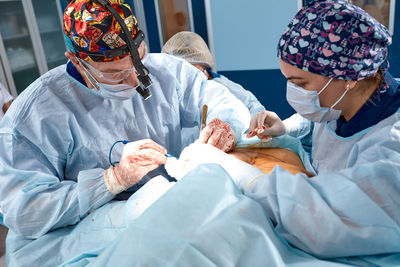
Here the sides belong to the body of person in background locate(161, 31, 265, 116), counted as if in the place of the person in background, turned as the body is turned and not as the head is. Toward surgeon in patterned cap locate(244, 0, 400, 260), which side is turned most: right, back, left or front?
left

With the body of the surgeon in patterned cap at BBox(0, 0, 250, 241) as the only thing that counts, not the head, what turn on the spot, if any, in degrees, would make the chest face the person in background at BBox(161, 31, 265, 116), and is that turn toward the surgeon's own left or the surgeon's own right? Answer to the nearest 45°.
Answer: approximately 90° to the surgeon's own left

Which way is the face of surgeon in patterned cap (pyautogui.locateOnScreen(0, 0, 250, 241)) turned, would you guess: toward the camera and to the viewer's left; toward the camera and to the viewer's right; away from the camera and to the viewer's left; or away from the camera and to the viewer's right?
toward the camera and to the viewer's right

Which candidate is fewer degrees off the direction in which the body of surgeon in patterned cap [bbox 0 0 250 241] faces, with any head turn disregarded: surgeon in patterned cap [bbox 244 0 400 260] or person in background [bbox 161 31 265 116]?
the surgeon in patterned cap

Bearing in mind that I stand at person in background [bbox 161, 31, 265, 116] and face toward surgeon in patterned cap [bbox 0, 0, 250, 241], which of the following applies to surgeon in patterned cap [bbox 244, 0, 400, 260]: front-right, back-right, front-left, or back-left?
front-left

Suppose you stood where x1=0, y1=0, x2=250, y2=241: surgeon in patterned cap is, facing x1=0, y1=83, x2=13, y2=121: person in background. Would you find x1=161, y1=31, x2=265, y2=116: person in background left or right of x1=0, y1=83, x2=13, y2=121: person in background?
right

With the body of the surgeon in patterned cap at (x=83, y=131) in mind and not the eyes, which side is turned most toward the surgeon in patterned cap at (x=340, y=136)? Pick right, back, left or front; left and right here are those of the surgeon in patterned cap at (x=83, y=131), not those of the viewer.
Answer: front

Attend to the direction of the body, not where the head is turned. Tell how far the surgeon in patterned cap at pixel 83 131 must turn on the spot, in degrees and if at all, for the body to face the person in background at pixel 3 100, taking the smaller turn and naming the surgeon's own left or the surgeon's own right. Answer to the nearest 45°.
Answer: approximately 135° to the surgeon's own left

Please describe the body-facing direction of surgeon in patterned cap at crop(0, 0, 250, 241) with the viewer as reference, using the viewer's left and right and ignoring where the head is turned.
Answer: facing the viewer and to the right of the viewer

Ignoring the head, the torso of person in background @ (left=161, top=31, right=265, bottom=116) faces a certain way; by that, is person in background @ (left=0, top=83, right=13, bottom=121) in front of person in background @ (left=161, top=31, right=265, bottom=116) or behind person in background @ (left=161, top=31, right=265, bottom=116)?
in front

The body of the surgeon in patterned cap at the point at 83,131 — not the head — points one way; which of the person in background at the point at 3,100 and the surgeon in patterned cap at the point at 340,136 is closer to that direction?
the surgeon in patterned cap
